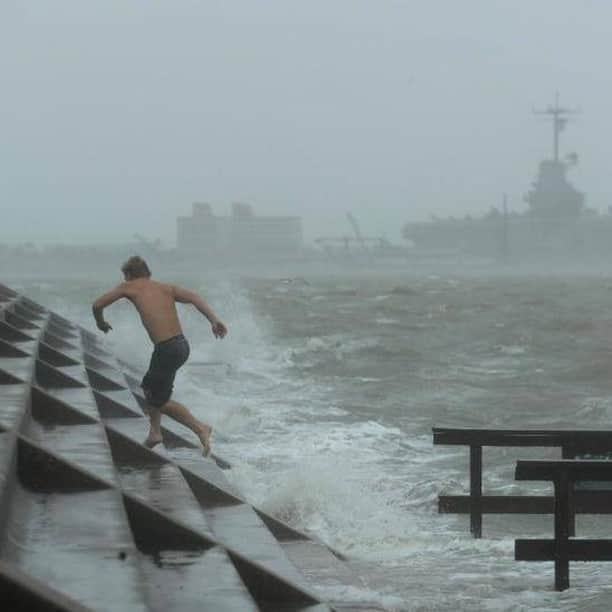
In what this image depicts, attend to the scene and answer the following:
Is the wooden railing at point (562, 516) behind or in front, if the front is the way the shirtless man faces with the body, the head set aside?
behind

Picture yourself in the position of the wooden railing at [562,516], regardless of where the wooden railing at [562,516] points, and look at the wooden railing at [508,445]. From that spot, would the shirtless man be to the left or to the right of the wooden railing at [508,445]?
left

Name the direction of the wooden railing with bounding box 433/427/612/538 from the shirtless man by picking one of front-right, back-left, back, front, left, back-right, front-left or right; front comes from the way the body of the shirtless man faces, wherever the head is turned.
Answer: back-right

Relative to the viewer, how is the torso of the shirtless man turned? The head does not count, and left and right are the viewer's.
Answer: facing away from the viewer and to the left of the viewer
